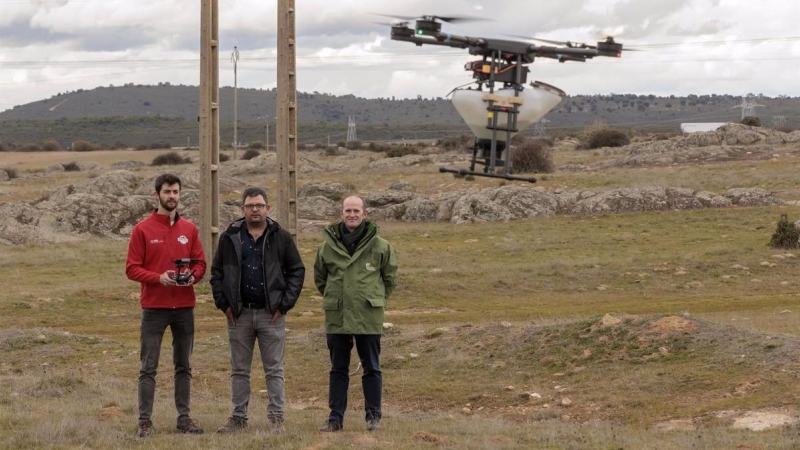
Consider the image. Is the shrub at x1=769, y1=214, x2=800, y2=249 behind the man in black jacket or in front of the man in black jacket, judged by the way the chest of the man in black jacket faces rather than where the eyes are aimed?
behind

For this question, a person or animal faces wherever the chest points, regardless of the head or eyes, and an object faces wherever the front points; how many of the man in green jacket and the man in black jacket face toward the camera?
2

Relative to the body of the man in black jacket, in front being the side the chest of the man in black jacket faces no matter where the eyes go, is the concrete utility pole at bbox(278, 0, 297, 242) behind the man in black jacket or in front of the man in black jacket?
behind

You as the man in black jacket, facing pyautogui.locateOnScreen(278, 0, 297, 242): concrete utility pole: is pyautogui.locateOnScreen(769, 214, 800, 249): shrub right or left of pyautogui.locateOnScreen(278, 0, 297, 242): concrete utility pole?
right

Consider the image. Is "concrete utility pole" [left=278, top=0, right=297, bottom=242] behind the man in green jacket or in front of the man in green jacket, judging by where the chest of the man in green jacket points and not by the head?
behind

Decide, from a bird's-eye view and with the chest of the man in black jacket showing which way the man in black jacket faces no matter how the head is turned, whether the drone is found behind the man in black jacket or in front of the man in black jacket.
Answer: behind

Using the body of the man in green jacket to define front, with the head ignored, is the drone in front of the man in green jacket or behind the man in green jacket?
behind

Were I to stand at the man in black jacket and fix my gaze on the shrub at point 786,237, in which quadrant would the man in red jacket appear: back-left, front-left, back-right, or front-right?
back-left

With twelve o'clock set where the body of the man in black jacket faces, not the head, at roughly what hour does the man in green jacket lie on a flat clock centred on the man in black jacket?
The man in green jacket is roughly at 9 o'clock from the man in black jacket.

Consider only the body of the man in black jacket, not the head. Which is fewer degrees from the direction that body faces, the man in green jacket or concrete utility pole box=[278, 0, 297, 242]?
the man in green jacket

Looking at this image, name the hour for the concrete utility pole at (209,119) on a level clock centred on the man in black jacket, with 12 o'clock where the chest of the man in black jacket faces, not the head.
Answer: The concrete utility pole is roughly at 6 o'clock from the man in black jacket.

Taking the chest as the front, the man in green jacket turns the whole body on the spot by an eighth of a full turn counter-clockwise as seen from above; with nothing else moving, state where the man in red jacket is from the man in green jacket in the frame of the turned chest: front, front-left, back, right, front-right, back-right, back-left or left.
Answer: back-right
